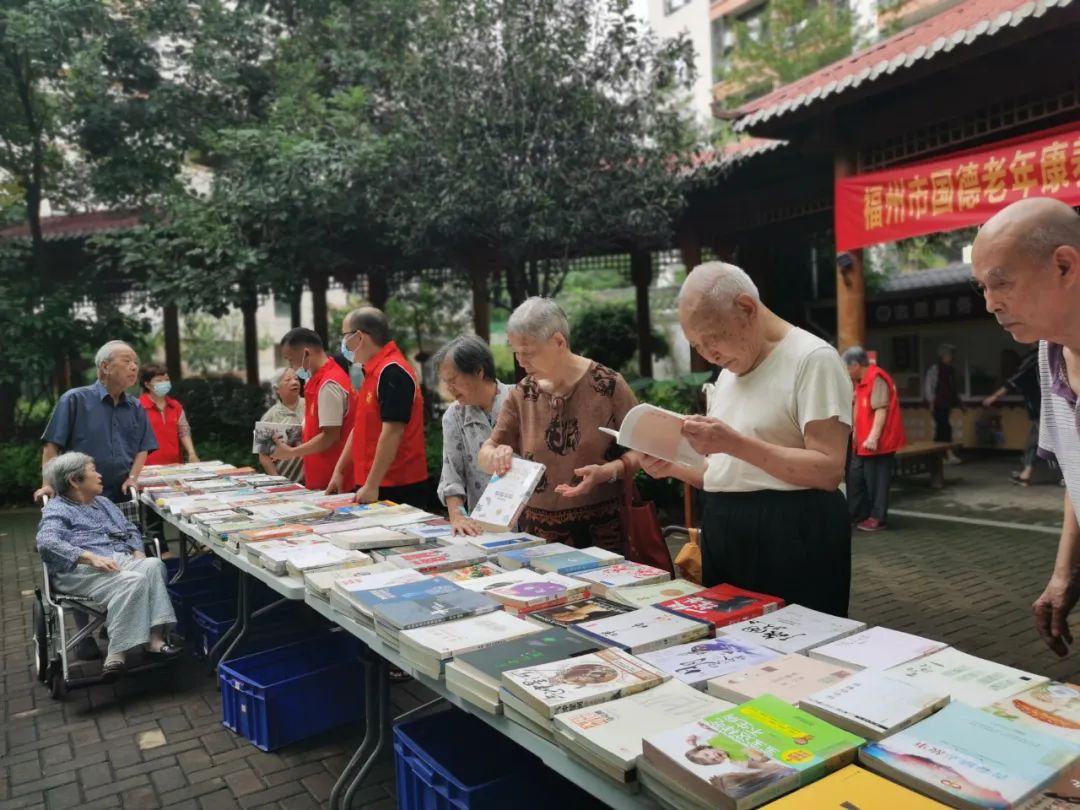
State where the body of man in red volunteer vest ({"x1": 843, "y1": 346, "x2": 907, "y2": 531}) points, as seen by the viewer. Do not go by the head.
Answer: to the viewer's left

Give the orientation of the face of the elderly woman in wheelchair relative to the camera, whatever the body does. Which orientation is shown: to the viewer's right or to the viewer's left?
to the viewer's right

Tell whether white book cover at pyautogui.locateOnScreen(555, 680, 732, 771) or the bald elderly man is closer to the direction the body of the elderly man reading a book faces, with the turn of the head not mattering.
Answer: the white book cover

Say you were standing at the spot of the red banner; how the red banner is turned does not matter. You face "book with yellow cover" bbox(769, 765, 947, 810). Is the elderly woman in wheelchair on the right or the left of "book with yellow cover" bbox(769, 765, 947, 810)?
right

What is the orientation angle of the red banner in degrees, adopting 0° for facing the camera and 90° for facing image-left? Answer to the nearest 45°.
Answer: approximately 45°

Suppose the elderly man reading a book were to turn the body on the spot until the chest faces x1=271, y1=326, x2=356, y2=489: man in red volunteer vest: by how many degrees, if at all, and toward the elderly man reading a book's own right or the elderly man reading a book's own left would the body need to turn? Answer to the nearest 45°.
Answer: approximately 90° to the elderly man reading a book's own right

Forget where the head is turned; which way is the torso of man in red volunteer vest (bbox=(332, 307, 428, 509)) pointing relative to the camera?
to the viewer's left

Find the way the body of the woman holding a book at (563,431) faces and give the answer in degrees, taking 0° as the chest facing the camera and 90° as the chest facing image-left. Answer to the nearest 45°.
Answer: approximately 45°
